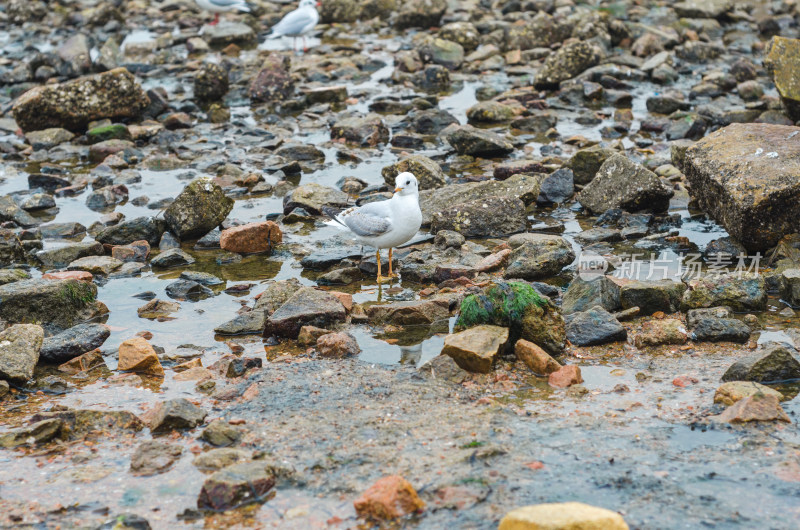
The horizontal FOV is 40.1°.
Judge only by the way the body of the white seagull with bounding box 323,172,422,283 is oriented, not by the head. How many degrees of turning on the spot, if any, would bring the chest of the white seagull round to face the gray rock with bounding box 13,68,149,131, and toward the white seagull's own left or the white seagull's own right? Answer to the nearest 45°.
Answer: approximately 180°

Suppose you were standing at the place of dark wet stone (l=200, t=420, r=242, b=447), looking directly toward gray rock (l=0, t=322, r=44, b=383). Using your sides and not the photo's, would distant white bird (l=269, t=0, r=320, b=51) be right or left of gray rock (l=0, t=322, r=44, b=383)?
right

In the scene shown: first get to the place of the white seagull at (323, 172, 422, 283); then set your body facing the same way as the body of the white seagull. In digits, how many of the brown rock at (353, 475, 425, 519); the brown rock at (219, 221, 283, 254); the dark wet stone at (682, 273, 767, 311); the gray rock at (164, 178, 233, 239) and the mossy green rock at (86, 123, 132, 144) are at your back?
3

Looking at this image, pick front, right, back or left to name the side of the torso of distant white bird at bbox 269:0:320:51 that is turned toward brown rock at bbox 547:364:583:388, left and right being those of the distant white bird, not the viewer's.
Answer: right

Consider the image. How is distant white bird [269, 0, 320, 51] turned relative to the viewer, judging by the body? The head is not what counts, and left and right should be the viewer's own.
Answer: facing to the right of the viewer

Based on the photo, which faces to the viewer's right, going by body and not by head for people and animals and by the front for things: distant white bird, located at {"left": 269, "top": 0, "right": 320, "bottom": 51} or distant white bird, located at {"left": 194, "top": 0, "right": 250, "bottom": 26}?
distant white bird, located at {"left": 269, "top": 0, "right": 320, "bottom": 51}

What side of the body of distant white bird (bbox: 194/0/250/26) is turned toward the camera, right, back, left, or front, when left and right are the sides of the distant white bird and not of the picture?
left

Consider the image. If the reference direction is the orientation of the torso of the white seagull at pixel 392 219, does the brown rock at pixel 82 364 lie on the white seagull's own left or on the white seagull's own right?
on the white seagull's own right

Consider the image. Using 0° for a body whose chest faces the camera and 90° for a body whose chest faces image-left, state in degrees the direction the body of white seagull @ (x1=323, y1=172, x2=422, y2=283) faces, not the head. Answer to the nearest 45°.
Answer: approximately 315°

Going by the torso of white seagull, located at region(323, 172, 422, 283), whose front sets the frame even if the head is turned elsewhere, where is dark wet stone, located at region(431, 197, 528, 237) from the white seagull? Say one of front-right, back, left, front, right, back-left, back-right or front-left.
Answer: left

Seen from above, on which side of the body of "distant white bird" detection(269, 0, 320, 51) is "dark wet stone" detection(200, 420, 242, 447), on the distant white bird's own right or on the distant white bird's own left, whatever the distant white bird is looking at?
on the distant white bird's own right

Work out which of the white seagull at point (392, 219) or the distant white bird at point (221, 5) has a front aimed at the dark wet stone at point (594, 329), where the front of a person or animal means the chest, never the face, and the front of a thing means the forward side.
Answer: the white seagull
